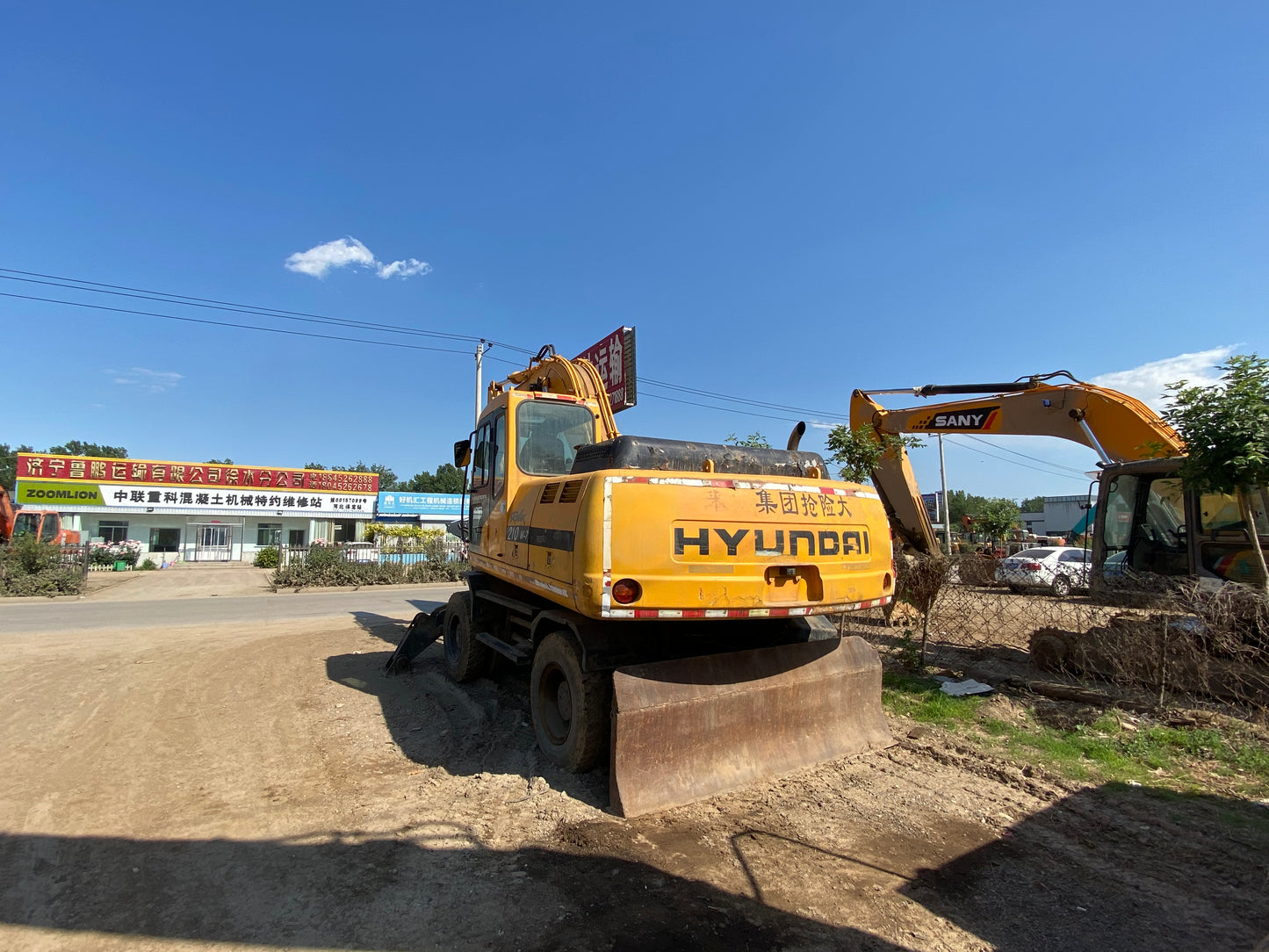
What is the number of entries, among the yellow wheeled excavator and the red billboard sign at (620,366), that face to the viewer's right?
0

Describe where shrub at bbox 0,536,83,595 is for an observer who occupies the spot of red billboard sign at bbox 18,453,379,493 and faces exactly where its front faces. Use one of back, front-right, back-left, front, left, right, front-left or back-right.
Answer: front-right

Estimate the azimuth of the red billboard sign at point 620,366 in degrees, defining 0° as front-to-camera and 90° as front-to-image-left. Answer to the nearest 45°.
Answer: approximately 45°

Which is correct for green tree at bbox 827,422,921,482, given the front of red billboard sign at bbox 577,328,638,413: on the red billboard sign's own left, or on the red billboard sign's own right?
on the red billboard sign's own left

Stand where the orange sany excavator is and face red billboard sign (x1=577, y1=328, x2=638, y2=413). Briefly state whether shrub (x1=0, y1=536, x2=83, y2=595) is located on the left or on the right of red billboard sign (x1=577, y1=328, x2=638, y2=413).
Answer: left

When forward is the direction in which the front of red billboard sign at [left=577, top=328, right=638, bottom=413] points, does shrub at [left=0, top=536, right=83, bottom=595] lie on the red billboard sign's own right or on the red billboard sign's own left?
on the red billboard sign's own right

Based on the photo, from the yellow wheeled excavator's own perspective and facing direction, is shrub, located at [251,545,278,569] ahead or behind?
ahead

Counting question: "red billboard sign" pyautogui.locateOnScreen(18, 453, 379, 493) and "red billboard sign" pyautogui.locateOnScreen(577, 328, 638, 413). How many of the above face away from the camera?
0

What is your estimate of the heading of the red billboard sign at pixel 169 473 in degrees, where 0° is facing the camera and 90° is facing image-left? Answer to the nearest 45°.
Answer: approximately 315°

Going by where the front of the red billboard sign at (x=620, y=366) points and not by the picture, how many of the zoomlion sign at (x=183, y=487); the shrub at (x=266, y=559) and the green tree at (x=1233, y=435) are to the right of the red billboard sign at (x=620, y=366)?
2
